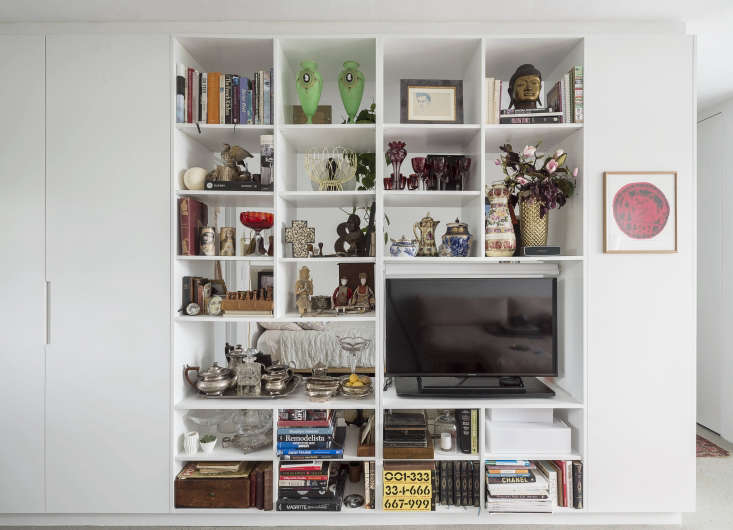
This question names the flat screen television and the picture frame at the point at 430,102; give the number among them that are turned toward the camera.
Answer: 2

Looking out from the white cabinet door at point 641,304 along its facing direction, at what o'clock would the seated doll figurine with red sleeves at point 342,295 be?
The seated doll figurine with red sleeves is roughly at 2 o'clock from the white cabinet door.

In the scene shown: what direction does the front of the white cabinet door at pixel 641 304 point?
toward the camera

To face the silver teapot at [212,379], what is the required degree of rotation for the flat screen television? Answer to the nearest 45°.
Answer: approximately 90° to its right

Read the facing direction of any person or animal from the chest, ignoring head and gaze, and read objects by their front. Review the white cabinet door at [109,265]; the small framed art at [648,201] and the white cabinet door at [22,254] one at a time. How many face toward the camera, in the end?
3

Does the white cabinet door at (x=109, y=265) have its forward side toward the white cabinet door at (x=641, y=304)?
no

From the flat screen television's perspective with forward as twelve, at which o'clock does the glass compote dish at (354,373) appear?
The glass compote dish is roughly at 3 o'clock from the flat screen television.

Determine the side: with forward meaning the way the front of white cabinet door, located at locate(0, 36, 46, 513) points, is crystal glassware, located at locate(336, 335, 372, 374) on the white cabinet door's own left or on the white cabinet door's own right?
on the white cabinet door's own left

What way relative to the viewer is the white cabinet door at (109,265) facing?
toward the camera

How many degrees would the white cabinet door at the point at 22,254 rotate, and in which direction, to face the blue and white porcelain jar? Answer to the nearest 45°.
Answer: approximately 45° to its left

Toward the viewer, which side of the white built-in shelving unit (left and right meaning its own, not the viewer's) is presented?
front

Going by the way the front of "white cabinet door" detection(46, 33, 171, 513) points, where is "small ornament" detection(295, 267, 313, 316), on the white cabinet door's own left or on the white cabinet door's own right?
on the white cabinet door's own left
